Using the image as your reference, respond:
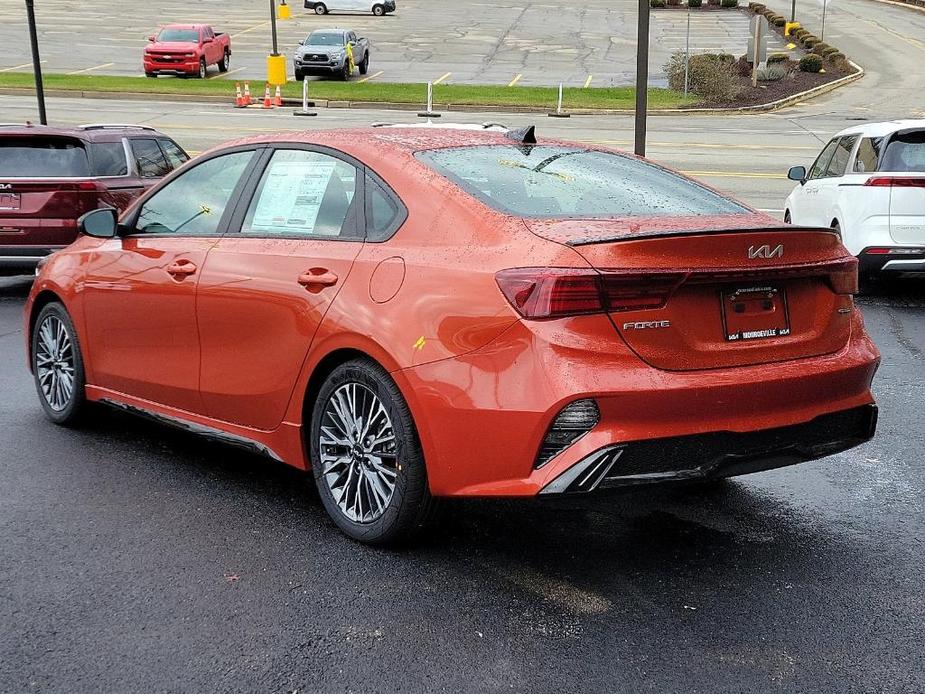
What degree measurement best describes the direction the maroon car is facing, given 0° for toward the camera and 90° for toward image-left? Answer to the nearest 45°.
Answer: approximately 225°

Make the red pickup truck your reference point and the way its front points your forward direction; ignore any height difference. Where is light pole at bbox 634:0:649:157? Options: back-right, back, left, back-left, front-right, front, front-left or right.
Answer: front-left

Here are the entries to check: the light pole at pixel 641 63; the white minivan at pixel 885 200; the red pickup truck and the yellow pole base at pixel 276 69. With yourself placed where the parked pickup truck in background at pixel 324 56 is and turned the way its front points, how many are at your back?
0

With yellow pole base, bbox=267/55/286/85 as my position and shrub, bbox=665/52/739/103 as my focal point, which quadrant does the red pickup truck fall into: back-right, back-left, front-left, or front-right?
back-left

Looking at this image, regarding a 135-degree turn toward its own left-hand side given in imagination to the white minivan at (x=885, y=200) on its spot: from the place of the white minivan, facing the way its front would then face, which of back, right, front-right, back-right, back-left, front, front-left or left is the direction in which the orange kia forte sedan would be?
front

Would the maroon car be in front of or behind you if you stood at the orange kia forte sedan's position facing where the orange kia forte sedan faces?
in front

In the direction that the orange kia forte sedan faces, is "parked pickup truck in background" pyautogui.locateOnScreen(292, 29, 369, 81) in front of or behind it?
in front

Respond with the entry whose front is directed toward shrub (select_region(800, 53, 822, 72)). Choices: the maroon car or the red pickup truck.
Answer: the maroon car

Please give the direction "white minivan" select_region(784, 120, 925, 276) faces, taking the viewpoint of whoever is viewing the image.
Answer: facing away from the viewer and to the left of the viewer

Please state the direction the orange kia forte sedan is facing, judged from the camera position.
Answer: facing away from the viewer and to the left of the viewer

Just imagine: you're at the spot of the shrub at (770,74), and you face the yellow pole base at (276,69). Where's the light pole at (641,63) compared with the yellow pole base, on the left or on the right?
left

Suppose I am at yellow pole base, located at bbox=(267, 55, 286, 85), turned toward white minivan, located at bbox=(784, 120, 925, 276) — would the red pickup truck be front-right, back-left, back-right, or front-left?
back-right

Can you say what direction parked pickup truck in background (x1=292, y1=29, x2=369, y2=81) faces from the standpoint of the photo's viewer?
facing the viewer and to the left of the viewer

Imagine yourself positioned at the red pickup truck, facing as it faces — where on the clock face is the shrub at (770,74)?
The shrub is roughly at 8 o'clock from the red pickup truck.

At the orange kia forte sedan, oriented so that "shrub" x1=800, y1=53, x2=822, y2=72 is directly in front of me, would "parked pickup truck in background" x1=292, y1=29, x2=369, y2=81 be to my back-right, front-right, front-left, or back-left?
front-left

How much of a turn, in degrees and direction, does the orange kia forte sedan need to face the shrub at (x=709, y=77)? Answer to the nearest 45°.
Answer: approximately 45° to its right

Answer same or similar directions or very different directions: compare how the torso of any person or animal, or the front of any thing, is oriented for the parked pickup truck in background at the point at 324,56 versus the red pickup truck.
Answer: same or similar directions

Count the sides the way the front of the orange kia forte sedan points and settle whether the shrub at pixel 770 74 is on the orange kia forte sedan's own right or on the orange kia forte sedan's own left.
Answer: on the orange kia forte sedan's own right
